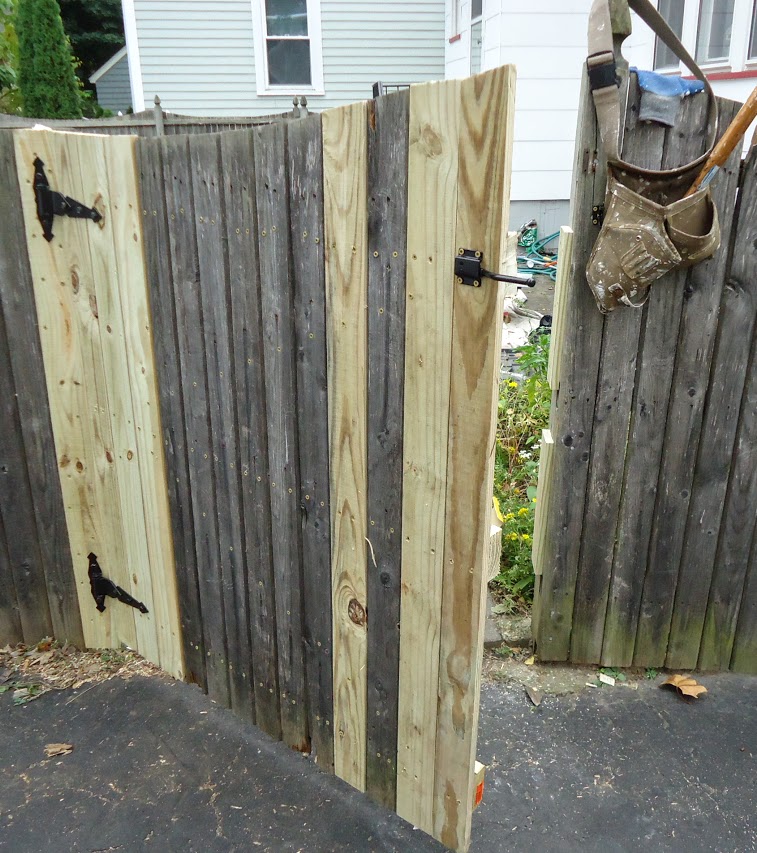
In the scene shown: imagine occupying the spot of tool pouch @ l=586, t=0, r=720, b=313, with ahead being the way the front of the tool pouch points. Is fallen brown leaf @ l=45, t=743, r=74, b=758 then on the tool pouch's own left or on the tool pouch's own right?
on the tool pouch's own right

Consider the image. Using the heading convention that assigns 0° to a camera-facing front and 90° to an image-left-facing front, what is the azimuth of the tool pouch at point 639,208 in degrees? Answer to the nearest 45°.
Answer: approximately 0°

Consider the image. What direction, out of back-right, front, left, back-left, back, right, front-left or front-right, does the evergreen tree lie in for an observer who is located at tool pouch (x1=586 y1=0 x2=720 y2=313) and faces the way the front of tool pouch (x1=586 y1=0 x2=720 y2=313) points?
back-right
